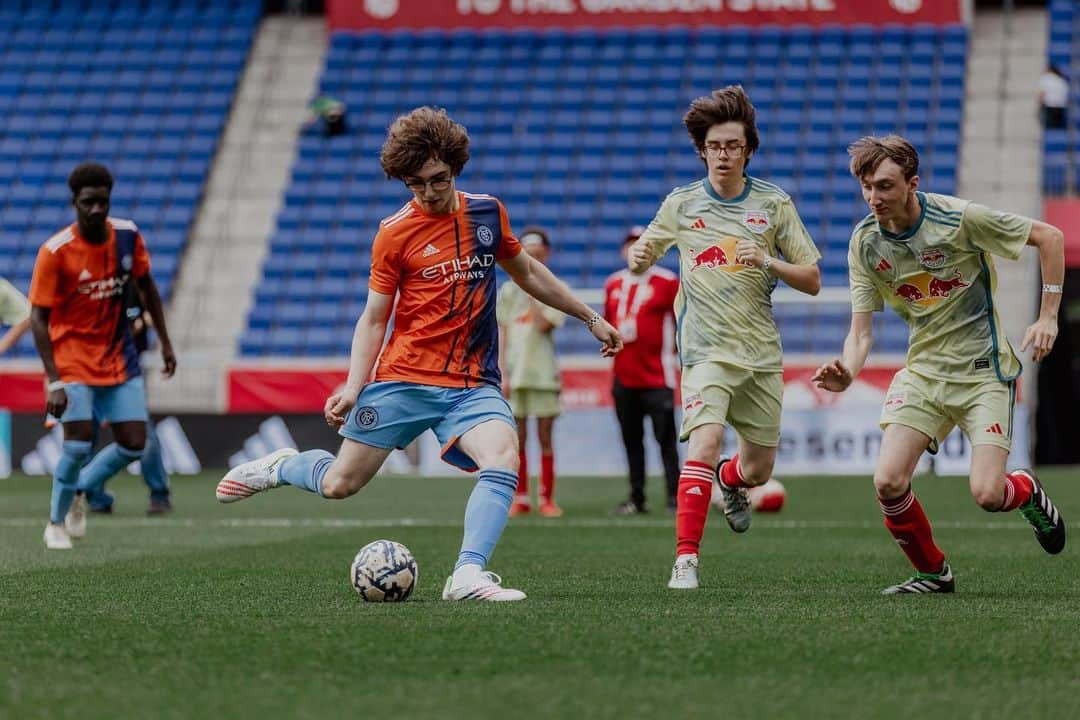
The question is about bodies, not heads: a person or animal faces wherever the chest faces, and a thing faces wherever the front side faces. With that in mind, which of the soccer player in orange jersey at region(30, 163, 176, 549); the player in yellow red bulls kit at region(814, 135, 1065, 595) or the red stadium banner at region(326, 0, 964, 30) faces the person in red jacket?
the red stadium banner

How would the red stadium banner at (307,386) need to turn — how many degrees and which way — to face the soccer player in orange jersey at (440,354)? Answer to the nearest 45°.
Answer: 0° — it already faces them

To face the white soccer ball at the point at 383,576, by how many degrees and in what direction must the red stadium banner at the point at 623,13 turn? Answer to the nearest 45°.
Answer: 0° — it already faces it

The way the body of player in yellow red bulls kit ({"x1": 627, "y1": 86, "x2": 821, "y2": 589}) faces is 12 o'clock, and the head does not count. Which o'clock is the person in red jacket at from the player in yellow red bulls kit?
The person in red jacket is roughly at 6 o'clock from the player in yellow red bulls kit.

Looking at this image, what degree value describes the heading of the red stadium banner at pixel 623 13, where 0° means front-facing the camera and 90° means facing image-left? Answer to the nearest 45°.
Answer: approximately 0°

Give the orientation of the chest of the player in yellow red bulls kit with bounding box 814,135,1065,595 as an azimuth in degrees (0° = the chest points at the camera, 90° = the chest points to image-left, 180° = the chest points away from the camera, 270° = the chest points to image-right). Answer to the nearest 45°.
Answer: approximately 45°

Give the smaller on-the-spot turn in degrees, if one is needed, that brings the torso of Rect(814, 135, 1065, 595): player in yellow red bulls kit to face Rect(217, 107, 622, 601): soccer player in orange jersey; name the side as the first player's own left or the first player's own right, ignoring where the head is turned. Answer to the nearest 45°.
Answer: approximately 45° to the first player's own right

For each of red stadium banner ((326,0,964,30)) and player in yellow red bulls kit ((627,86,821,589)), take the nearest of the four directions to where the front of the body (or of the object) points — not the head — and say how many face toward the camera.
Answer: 2
